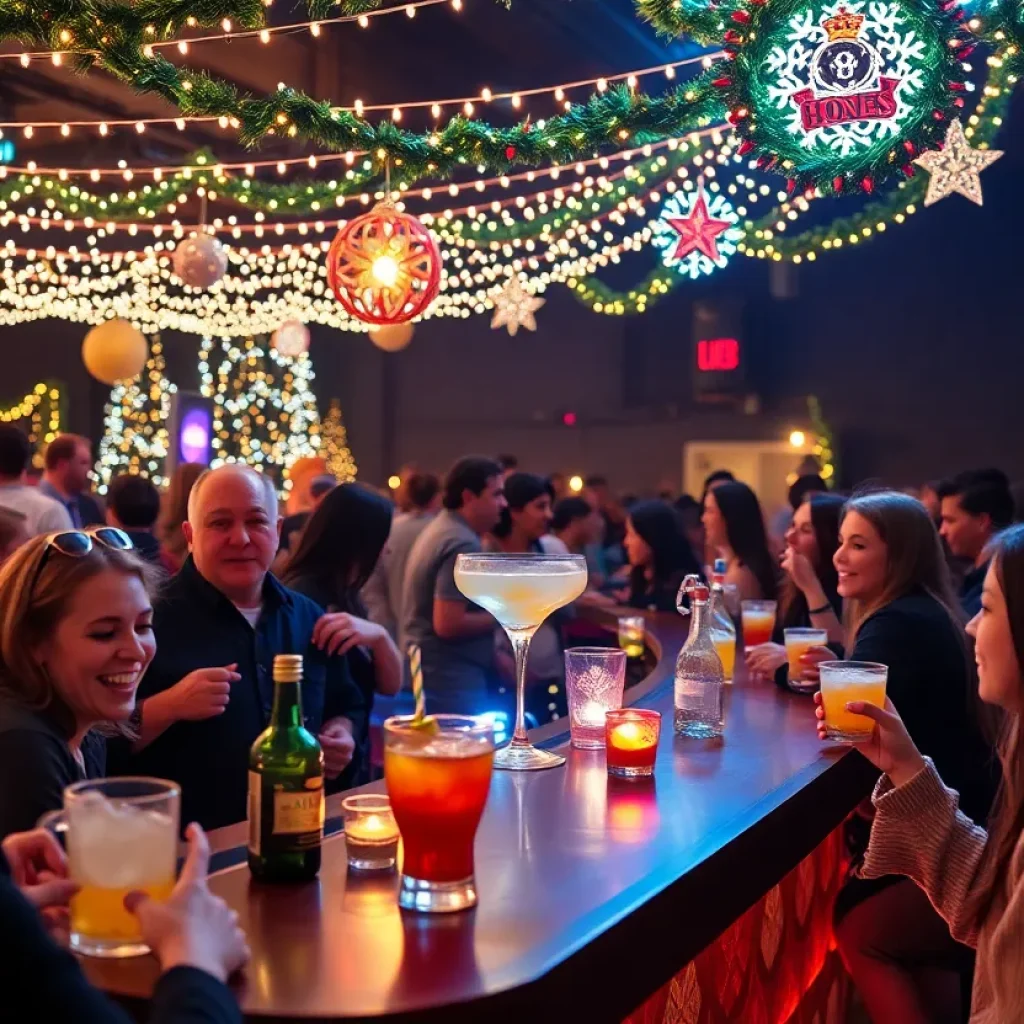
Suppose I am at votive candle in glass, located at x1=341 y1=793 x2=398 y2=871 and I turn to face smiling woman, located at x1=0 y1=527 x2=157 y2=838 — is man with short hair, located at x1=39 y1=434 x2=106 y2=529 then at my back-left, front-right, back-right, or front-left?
front-right

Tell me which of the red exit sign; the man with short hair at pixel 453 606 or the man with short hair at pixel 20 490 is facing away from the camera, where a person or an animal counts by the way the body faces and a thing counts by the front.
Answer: the man with short hair at pixel 20 490

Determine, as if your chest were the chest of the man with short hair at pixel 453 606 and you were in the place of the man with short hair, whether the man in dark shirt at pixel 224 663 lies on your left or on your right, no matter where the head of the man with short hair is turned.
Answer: on your right

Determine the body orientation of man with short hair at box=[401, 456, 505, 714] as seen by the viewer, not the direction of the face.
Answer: to the viewer's right

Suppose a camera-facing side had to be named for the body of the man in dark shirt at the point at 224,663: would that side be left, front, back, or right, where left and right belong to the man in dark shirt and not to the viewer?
front

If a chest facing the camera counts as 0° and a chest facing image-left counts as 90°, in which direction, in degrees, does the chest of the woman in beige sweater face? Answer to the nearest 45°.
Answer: approximately 90°

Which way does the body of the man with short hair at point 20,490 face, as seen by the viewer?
away from the camera

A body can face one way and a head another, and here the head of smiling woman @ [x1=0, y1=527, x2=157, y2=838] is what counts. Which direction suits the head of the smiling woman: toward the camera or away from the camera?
toward the camera

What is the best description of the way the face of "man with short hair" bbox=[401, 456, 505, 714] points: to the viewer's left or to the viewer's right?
to the viewer's right

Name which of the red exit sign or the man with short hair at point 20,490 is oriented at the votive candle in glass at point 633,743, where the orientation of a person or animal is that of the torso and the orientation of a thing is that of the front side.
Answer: the red exit sign

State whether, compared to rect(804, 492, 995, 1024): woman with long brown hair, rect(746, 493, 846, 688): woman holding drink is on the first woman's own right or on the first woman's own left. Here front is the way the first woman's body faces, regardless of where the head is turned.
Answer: on the first woman's own right

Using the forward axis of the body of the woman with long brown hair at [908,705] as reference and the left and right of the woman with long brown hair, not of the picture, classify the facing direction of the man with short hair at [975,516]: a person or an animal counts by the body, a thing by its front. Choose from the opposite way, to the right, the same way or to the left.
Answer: the same way

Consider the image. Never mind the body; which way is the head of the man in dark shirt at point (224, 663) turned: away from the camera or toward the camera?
toward the camera

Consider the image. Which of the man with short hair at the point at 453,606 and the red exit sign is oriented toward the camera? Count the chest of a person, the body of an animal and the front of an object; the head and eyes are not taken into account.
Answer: the red exit sign

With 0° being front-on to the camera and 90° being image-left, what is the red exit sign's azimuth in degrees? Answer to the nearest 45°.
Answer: approximately 0°
